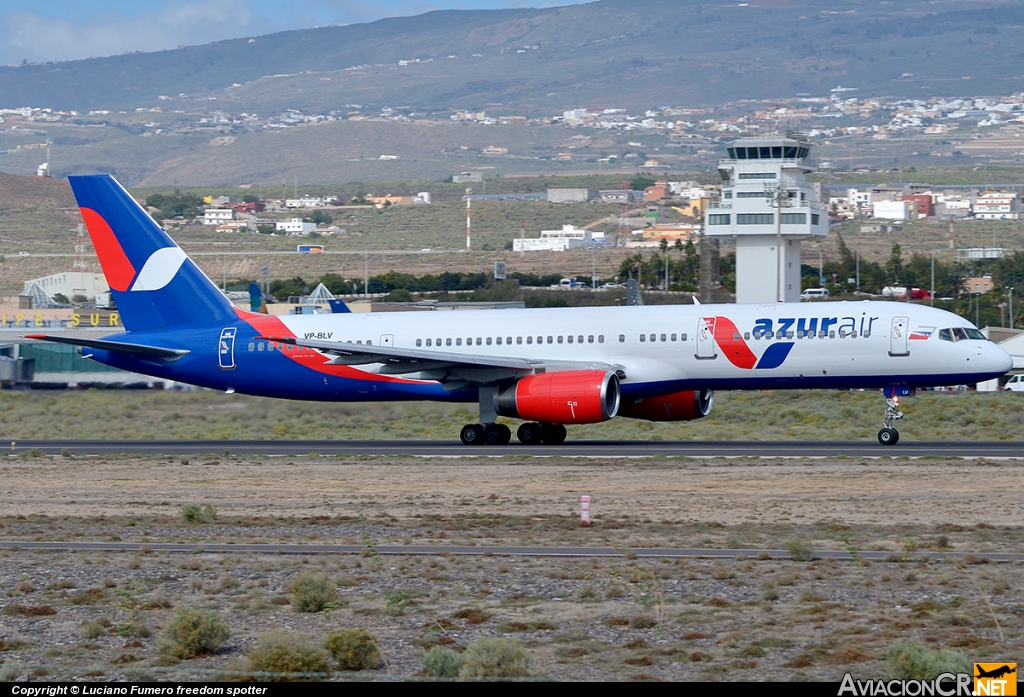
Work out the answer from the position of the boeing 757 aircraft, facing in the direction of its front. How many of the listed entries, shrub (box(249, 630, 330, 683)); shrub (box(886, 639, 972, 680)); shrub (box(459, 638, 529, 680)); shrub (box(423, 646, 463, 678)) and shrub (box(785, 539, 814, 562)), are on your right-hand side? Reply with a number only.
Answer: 5

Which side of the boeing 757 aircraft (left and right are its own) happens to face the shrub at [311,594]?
right

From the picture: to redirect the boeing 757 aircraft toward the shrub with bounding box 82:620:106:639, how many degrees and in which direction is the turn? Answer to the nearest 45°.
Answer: approximately 90° to its right

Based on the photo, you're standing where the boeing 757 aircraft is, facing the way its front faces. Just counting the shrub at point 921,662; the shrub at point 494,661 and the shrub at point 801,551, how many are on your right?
3

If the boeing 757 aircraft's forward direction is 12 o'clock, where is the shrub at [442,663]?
The shrub is roughly at 3 o'clock from the boeing 757 aircraft.

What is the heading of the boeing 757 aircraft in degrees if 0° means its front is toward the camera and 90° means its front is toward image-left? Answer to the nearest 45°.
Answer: approximately 270°

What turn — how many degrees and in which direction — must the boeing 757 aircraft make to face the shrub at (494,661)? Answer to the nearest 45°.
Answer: approximately 90° to its right

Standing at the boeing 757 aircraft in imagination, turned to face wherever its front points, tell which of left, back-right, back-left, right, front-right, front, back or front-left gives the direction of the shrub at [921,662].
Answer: right

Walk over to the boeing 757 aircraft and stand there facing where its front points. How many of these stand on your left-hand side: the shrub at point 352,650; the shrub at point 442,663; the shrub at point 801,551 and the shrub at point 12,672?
0

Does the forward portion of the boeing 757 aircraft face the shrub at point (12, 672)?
no

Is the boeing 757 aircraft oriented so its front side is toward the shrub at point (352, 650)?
no

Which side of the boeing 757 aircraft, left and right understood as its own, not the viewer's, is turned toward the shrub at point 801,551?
right

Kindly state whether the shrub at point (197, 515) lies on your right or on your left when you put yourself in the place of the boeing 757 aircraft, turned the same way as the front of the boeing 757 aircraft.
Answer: on your right

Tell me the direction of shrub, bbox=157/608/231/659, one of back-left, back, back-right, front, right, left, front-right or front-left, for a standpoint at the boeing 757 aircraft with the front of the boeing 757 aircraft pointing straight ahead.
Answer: right
